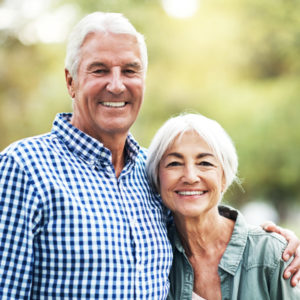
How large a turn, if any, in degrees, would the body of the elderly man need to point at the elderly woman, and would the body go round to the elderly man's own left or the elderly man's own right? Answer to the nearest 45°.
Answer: approximately 90° to the elderly man's own left

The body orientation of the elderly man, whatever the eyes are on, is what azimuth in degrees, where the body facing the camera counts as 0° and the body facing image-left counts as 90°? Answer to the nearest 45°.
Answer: approximately 315°
